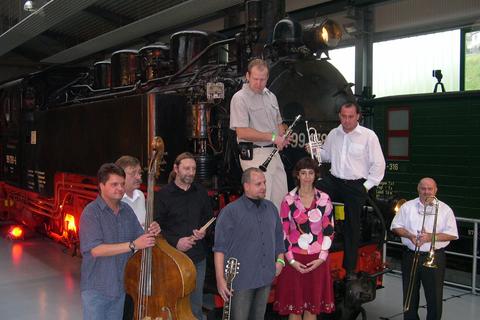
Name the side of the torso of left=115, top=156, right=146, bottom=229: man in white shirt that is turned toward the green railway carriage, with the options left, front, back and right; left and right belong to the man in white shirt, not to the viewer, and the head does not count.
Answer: left

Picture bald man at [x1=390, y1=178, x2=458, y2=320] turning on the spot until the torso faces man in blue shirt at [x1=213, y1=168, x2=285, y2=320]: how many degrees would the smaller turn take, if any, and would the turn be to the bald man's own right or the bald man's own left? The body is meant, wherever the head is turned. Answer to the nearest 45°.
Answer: approximately 45° to the bald man's own right

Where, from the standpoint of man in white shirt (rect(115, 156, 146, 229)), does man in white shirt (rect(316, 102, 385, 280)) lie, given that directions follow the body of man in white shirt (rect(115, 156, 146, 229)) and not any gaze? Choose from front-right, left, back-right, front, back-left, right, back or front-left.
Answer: front-left

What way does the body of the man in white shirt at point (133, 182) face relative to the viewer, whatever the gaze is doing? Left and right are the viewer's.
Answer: facing the viewer and to the right of the viewer

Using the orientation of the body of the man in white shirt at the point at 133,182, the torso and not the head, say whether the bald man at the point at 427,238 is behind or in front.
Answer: in front

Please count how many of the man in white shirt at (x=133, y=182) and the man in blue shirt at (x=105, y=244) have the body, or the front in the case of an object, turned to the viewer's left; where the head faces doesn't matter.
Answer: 0

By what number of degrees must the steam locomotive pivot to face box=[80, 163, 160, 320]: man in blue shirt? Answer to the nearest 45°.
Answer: approximately 45° to its right

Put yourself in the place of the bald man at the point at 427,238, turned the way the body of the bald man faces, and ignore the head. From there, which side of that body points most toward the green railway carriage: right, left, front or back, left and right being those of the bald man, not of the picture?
back

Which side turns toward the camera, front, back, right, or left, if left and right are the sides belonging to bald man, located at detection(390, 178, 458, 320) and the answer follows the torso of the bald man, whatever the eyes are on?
front
